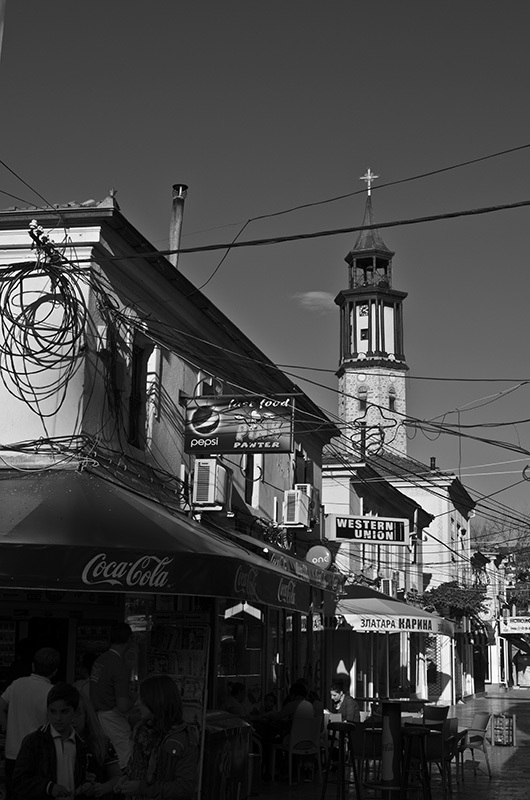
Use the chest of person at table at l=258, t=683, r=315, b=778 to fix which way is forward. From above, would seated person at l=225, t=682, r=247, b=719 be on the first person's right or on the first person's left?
on the first person's left

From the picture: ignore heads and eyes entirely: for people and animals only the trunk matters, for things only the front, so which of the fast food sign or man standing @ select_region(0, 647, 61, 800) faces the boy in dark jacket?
the fast food sign

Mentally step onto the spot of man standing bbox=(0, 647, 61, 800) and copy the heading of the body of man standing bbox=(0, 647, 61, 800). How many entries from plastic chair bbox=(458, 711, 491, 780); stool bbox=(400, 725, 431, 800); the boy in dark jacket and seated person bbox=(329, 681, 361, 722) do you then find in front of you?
3

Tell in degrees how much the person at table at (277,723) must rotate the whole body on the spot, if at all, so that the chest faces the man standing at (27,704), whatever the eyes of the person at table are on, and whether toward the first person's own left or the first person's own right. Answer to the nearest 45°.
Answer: approximately 90° to the first person's own left

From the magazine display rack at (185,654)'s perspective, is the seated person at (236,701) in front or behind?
behind
